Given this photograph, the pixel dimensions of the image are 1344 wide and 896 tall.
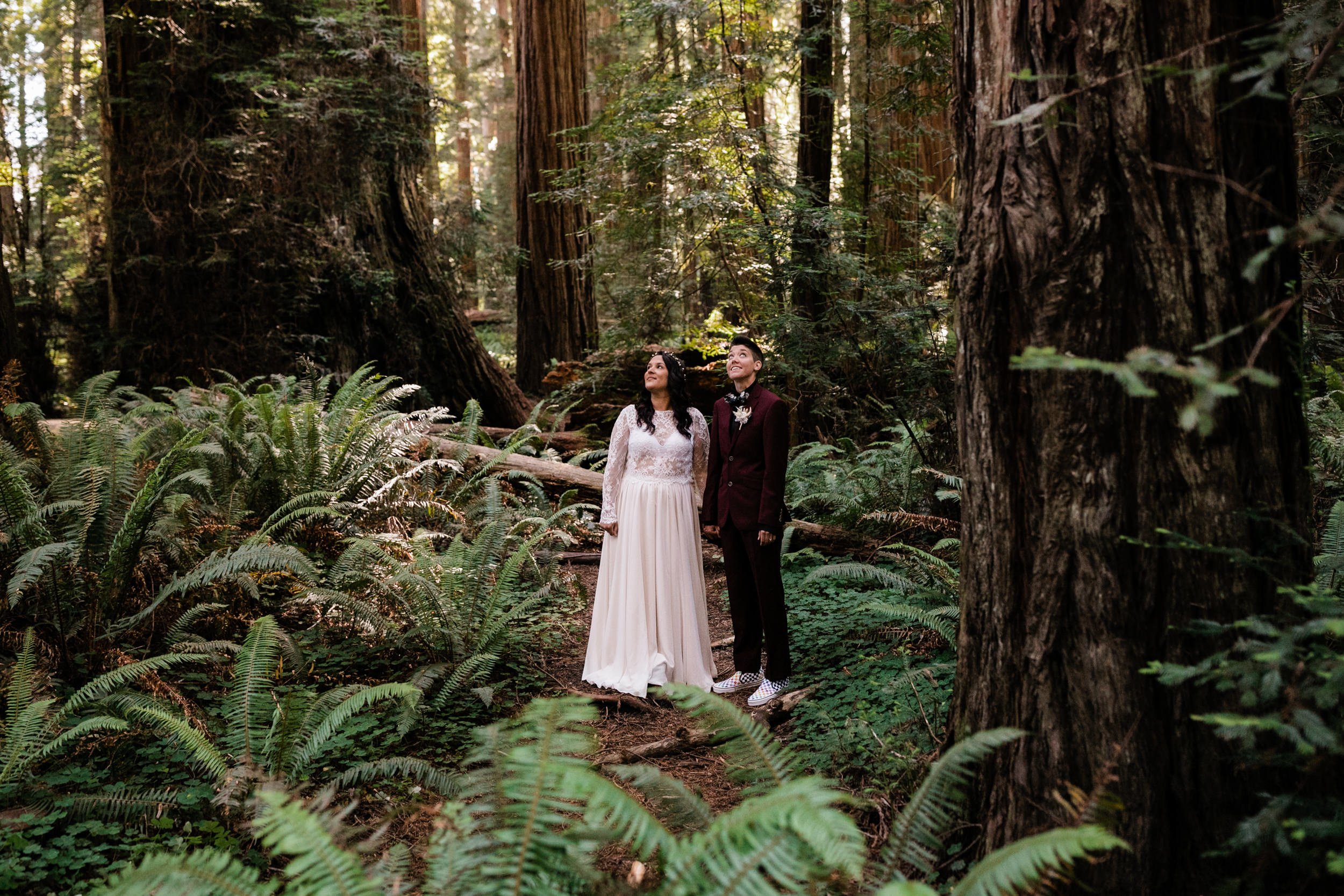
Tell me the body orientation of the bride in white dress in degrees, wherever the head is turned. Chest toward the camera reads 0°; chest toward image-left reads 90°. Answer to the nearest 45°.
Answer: approximately 0°

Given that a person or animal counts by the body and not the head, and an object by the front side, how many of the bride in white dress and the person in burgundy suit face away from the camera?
0

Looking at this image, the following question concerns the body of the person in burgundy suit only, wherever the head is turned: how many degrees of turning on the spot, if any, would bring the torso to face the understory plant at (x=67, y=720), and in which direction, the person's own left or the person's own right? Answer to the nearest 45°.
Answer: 0° — they already face it

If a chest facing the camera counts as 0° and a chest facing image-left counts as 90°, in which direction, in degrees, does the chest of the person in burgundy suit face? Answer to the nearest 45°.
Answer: approximately 45°

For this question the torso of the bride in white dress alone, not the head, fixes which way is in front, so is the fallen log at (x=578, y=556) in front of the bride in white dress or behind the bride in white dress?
behind

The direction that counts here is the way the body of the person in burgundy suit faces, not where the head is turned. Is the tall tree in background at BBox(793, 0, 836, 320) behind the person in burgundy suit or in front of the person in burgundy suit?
behind

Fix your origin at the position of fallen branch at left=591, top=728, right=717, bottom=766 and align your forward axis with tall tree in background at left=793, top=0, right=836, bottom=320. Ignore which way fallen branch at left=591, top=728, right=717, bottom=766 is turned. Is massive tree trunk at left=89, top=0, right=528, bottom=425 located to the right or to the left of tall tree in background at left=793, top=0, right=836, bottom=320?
left

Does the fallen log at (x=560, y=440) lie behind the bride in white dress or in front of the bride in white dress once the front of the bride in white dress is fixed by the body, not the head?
behind

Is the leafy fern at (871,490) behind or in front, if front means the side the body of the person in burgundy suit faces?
behind
